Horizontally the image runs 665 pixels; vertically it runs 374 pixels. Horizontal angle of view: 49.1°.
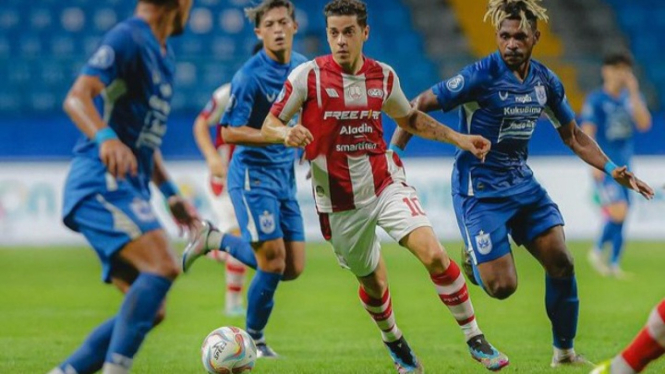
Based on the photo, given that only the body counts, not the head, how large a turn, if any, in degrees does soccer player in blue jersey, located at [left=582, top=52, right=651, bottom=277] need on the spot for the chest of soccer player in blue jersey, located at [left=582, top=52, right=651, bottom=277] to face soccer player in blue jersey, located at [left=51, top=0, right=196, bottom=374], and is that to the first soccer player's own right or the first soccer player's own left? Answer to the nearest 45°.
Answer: approximately 45° to the first soccer player's own right

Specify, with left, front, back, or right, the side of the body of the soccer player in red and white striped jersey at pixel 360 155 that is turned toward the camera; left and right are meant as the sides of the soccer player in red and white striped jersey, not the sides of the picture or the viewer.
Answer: front

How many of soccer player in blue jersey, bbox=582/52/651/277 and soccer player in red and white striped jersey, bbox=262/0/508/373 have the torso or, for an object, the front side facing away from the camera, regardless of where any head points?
0

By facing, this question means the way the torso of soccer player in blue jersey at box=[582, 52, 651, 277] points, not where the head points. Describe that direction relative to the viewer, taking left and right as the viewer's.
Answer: facing the viewer and to the right of the viewer

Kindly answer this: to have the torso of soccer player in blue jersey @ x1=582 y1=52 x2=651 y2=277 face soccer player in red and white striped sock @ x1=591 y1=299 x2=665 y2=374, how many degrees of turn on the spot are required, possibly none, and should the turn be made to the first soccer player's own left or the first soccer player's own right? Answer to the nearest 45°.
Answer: approximately 45° to the first soccer player's own right

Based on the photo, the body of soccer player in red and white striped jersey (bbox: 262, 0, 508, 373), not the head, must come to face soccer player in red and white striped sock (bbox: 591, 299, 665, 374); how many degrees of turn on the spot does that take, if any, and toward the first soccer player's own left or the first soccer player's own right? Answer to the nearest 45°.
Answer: approximately 45° to the first soccer player's own left

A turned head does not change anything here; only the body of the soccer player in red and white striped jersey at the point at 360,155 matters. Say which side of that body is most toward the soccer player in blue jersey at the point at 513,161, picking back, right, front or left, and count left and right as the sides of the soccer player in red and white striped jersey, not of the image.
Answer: left

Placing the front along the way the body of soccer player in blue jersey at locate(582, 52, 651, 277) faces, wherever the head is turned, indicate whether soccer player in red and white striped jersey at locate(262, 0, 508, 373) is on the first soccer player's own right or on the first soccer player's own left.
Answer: on the first soccer player's own right

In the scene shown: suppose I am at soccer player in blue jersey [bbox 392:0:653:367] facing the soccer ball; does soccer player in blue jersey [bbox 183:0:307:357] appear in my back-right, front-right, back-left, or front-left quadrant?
front-right

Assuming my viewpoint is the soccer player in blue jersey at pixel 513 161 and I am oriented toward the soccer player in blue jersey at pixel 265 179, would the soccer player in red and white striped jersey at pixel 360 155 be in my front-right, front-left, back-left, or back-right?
front-left

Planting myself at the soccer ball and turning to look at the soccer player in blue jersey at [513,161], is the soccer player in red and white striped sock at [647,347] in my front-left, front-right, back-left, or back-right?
front-right

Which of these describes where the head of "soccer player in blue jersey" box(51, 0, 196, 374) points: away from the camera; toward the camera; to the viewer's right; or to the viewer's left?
to the viewer's right

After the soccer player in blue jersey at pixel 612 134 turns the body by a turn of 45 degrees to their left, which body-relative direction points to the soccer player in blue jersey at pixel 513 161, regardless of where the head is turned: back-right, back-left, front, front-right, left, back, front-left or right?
right

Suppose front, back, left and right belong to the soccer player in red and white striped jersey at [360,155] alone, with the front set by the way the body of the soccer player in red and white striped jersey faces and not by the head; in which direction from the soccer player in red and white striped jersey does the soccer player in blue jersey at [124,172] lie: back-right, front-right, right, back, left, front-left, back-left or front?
front-right

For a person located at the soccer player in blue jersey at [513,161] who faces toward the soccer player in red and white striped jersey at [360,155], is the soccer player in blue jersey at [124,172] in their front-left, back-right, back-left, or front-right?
front-left
